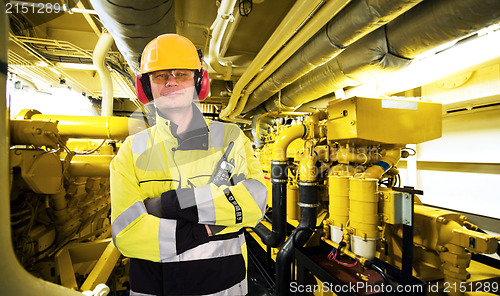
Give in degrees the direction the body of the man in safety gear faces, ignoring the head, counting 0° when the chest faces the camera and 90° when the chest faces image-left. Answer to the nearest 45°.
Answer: approximately 0°

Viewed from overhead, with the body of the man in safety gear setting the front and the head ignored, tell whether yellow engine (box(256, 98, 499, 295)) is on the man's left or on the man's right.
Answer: on the man's left

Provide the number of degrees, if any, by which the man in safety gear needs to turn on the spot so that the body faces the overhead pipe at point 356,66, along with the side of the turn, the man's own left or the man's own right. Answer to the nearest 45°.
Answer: approximately 90° to the man's own left

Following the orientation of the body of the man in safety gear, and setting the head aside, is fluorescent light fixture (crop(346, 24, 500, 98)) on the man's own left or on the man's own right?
on the man's own left

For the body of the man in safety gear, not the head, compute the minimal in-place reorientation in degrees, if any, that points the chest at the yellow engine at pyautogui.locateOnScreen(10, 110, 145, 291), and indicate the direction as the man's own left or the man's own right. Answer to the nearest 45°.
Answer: approximately 135° to the man's own right

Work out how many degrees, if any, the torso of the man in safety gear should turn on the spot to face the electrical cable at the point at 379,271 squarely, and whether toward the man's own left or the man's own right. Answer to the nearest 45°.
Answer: approximately 90° to the man's own left
